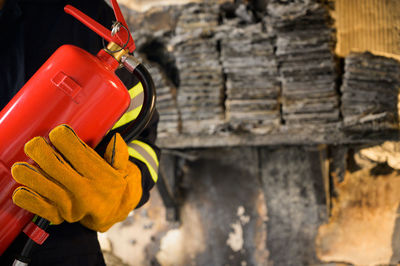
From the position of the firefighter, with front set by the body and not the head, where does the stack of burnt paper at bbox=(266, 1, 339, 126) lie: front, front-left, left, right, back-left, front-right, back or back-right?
back-left

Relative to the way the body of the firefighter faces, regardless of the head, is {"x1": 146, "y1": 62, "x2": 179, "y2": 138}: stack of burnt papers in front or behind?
behind

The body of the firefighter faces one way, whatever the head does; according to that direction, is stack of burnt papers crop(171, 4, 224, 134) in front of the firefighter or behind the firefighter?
behind

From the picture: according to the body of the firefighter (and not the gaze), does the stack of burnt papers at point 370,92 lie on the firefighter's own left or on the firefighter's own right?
on the firefighter's own left

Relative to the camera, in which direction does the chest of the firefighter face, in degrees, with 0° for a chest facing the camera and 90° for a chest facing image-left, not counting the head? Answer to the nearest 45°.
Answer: approximately 0°
